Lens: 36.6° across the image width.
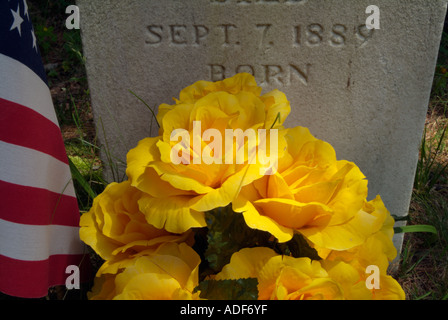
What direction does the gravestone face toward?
toward the camera
